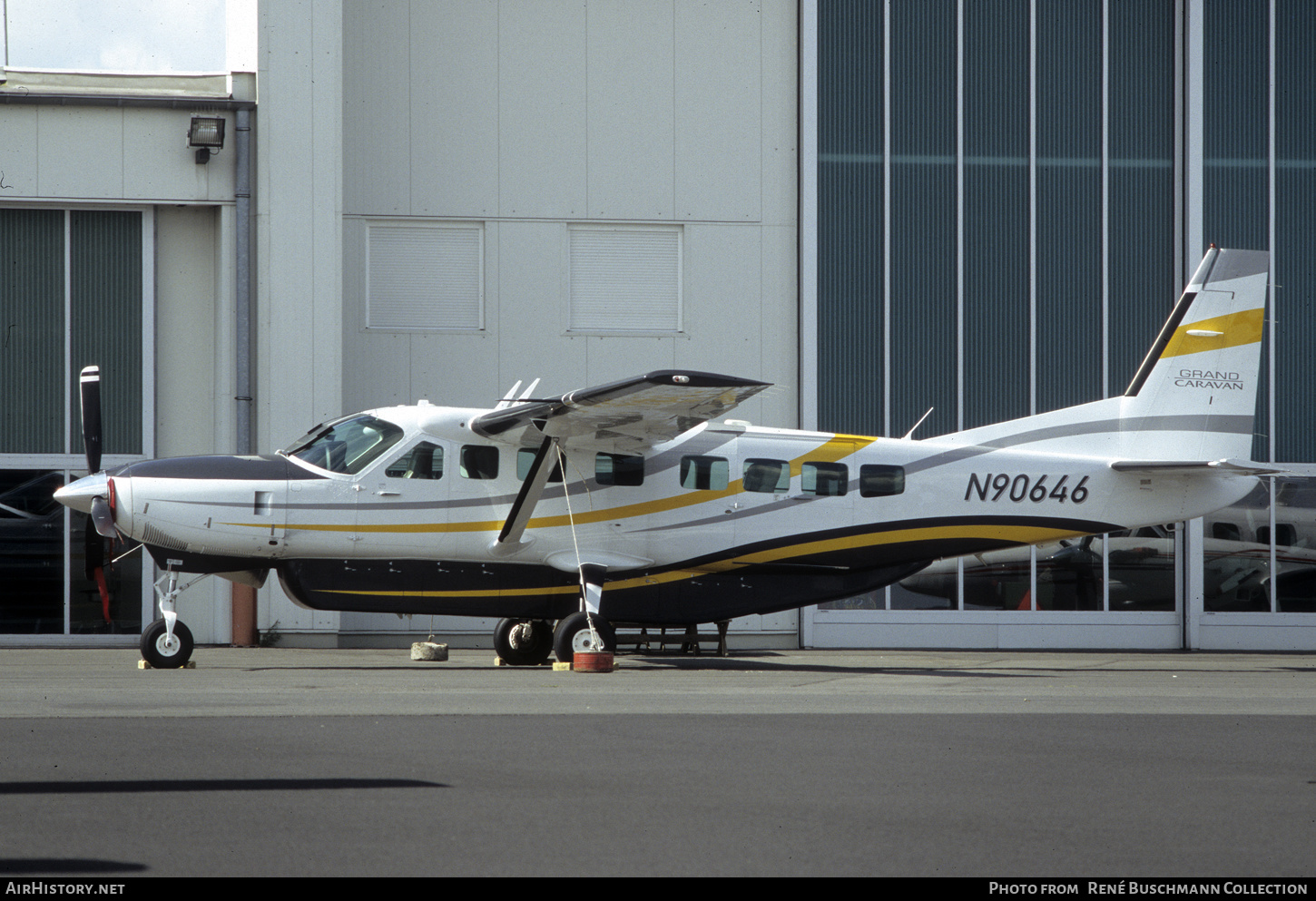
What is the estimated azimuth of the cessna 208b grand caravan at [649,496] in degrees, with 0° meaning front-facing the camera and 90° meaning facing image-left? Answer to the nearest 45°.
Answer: approximately 90°

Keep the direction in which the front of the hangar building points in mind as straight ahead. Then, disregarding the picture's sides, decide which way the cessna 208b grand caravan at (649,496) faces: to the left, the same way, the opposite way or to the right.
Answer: to the right

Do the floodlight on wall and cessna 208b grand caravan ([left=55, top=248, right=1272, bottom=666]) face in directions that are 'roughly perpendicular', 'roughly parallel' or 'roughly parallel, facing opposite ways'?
roughly perpendicular

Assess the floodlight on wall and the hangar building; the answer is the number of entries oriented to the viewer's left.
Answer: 0

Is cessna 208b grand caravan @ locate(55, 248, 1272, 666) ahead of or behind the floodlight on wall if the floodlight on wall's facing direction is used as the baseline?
ahead

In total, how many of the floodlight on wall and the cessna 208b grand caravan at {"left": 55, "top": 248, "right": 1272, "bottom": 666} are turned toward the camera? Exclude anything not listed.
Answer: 1

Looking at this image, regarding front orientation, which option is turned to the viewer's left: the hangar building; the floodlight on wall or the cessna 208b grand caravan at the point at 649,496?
the cessna 208b grand caravan

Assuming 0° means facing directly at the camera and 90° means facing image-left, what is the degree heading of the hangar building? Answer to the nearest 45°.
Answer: approximately 0°
